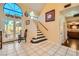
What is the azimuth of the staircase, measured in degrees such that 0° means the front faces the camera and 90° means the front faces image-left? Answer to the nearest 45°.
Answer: approximately 315°

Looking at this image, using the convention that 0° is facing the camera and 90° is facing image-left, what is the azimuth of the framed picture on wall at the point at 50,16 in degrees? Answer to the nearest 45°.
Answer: approximately 45°
